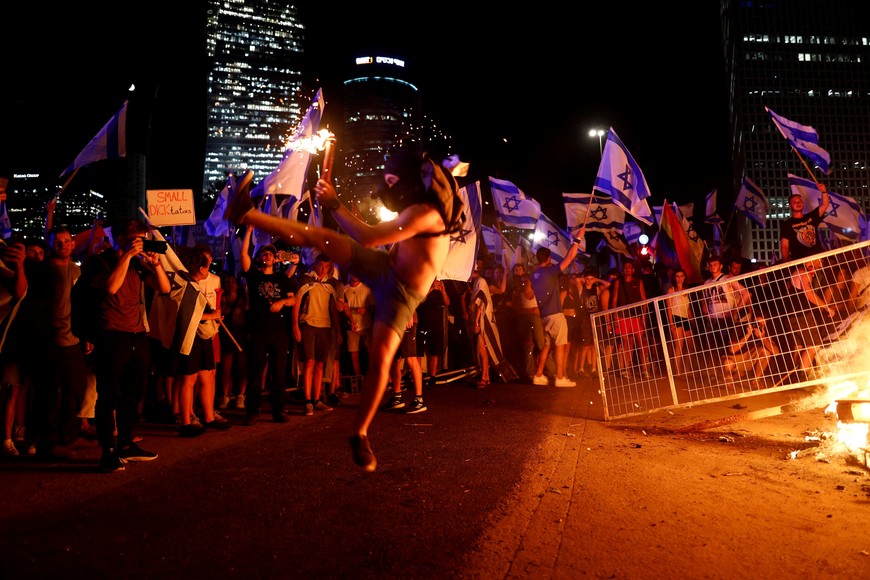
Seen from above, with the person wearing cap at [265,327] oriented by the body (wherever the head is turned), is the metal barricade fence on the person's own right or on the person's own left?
on the person's own left

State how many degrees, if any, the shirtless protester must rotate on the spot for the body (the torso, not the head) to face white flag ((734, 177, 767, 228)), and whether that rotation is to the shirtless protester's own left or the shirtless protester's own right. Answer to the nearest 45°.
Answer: approximately 135° to the shirtless protester's own right

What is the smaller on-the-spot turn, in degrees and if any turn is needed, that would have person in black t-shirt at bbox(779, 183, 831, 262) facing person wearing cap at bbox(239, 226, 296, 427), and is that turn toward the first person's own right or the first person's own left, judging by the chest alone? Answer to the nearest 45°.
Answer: approximately 45° to the first person's own right

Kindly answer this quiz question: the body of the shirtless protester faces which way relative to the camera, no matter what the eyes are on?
to the viewer's left

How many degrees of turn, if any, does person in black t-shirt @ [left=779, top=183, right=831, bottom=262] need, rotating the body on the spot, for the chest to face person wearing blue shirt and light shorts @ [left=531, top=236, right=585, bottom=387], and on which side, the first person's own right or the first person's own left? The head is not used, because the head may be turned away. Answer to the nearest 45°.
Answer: approximately 90° to the first person's own right

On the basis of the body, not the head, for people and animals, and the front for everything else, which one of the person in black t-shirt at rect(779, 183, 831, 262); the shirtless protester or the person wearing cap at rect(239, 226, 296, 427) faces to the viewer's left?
the shirtless protester

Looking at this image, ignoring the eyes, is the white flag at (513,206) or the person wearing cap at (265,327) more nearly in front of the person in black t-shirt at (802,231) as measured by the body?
the person wearing cap

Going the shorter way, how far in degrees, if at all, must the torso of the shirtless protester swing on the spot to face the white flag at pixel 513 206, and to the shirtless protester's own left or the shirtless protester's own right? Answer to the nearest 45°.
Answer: approximately 135° to the shirtless protester's own right

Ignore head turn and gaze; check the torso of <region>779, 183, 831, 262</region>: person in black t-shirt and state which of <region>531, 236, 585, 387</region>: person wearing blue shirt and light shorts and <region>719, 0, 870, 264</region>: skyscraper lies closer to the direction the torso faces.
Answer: the person wearing blue shirt and light shorts

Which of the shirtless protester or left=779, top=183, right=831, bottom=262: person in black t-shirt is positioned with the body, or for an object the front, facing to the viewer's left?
the shirtless protester

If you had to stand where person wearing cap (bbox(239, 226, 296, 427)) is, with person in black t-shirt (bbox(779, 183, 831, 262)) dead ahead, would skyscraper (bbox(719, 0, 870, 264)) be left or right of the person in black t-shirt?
left

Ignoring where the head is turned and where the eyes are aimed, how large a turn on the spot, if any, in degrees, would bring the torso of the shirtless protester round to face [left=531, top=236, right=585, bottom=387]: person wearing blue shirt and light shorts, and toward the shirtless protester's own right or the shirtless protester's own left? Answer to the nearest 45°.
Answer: approximately 135° to the shirtless protester's own right

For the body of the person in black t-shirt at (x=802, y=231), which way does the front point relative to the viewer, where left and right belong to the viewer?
facing the viewer

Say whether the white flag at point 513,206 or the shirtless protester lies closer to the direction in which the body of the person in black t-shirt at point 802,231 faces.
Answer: the shirtless protester

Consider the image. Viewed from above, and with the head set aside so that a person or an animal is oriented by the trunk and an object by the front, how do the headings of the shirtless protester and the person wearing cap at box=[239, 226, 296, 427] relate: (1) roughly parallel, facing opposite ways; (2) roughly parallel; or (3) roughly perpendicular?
roughly perpendicular

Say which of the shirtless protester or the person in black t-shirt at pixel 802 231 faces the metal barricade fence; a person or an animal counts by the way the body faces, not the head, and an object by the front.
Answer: the person in black t-shirt

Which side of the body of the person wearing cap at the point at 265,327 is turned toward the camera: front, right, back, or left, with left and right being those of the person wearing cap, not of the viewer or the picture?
front
